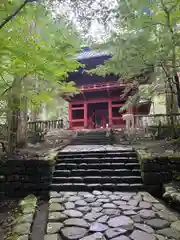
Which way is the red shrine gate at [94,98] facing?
toward the camera

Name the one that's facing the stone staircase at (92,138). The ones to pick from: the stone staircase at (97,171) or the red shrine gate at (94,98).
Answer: the red shrine gate

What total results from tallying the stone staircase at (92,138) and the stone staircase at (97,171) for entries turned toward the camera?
2

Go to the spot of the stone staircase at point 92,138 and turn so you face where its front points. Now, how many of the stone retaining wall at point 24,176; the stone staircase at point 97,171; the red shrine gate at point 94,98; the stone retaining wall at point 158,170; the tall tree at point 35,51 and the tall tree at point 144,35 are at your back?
1

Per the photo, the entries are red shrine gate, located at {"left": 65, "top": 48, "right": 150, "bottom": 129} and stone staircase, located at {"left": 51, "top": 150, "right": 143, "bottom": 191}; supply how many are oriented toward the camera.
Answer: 2

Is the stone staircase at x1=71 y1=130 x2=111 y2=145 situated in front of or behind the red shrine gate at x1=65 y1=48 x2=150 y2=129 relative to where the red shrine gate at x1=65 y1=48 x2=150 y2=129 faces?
in front

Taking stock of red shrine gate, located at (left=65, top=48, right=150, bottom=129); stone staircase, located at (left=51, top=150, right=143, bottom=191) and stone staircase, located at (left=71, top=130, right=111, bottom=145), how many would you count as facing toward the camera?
3

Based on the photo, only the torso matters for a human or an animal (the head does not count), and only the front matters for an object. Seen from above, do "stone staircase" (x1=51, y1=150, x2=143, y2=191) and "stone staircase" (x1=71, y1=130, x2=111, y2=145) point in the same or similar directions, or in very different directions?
same or similar directions

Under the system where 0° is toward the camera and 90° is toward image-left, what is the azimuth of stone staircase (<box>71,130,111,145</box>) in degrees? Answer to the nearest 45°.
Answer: approximately 0°

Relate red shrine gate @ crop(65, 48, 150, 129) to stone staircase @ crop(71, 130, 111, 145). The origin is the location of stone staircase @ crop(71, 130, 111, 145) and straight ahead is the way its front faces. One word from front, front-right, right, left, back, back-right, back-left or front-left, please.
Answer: back

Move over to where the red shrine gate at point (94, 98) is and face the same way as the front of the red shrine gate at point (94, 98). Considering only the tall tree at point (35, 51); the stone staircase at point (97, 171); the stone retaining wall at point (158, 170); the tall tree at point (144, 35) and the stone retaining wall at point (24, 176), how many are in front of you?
5
